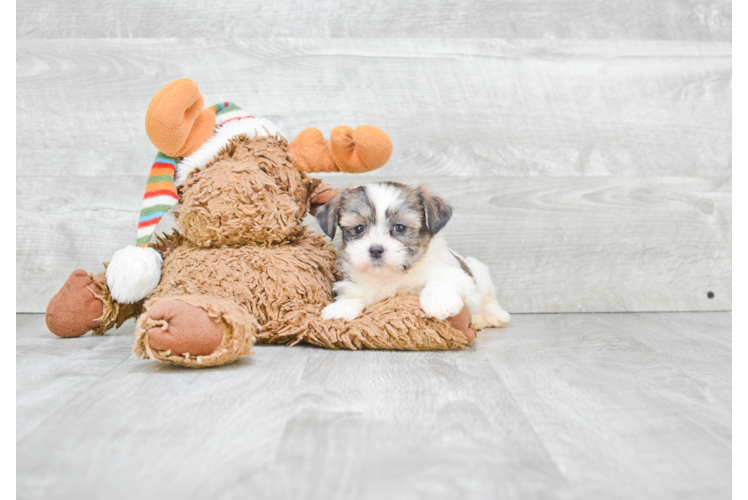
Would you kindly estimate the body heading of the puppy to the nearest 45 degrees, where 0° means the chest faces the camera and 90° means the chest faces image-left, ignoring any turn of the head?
approximately 45°
